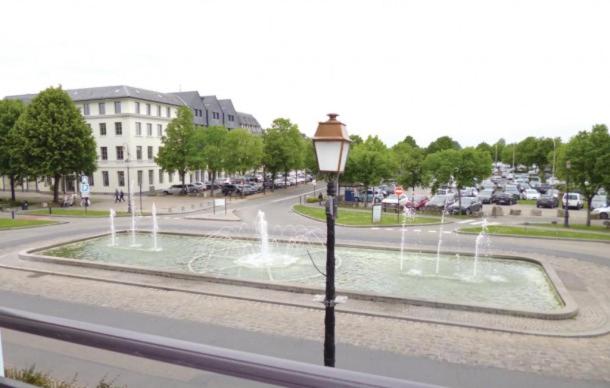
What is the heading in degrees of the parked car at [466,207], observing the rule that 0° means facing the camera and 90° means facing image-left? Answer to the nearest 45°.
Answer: approximately 45°

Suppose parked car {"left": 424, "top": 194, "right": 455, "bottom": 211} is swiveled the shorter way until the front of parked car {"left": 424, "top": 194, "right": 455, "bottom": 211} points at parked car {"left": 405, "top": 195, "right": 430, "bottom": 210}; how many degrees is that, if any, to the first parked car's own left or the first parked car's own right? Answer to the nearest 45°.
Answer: approximately 45° to the first parked car's own right

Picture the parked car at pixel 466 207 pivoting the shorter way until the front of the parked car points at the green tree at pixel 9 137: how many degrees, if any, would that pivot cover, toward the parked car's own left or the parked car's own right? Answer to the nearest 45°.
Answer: approximately 45° to the parked car's own right

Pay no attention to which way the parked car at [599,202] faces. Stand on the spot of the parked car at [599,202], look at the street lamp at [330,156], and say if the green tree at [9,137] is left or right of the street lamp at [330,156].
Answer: right

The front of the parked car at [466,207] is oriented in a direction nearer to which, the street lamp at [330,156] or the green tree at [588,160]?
the street lamp

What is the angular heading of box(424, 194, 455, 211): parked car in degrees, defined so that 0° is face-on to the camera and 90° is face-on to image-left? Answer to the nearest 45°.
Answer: approximately 45°

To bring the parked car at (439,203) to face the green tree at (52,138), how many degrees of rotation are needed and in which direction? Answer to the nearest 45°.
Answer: approximately 45° to its right
